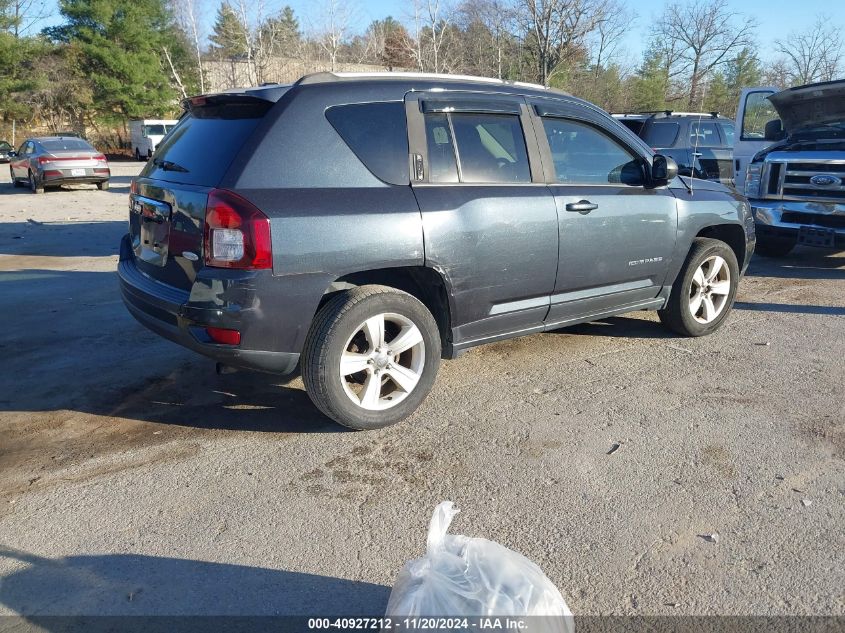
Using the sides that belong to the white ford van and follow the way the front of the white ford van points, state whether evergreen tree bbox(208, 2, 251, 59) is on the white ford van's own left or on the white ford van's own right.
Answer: on the white ford van's own right

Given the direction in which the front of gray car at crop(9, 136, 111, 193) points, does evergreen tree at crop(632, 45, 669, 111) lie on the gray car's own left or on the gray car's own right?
on the gray car's own right

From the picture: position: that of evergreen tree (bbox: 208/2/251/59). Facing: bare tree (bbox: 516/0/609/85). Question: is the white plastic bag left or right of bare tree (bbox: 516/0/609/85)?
right

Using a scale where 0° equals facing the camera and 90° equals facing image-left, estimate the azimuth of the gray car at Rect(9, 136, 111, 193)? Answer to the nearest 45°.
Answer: approximately 135°

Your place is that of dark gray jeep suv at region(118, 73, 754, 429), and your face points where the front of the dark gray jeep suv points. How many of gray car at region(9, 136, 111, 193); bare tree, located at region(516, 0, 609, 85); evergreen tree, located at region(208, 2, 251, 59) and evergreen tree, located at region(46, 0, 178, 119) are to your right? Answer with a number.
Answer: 0

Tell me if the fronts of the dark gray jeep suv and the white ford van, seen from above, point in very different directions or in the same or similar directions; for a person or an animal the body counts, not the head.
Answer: very different directions

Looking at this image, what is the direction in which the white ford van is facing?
toward the camera

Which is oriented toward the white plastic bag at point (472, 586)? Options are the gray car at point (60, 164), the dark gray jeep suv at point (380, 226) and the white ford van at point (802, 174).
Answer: the white ford van

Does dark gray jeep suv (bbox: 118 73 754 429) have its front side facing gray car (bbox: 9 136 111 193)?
no

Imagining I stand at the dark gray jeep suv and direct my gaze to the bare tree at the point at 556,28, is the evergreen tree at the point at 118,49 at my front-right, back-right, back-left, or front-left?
front-left

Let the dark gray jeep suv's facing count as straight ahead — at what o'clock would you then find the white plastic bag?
The white plastic bag is roughly at 4 o'clock from the dark gray jeep suv.

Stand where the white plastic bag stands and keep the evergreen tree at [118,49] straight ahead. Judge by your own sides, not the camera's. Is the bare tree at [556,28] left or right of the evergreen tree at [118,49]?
right

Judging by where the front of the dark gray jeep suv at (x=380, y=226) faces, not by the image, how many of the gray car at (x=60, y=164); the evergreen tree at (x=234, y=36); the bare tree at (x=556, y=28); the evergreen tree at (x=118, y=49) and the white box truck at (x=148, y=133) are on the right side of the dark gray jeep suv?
0

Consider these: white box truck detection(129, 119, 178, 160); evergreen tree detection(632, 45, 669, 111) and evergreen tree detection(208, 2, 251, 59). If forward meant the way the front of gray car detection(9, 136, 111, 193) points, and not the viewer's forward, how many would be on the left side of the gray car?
0

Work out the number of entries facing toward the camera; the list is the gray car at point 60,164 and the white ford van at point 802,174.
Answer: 1

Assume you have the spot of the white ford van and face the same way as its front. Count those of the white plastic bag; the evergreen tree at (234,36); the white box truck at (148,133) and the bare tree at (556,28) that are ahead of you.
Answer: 1

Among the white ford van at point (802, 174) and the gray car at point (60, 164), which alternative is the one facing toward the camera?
the white ford van

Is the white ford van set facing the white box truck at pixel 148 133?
no

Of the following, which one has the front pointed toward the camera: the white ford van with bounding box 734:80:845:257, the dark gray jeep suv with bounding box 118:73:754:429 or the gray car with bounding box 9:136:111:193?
the white ford van
